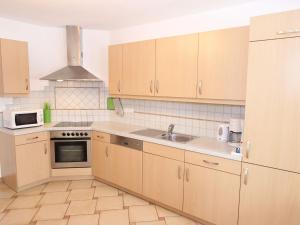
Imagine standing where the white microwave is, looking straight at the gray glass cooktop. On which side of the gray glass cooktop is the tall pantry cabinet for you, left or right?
right

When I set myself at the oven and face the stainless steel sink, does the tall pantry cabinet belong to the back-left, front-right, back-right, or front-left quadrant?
front-right

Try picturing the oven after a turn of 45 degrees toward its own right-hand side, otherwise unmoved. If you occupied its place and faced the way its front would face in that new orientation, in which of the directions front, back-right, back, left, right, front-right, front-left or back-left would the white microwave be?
front-right

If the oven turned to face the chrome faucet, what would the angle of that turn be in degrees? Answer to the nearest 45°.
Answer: approximately 45° to its left

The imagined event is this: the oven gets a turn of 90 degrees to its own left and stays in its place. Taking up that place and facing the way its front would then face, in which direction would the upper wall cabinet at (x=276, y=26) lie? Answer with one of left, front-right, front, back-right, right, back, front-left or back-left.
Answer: front-right

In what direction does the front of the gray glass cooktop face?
toward the camera

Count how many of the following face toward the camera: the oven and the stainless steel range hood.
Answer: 2

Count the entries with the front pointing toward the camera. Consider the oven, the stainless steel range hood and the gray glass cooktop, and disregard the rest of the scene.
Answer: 3

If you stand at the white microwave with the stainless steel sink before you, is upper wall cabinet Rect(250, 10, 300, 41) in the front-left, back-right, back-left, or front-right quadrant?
front-right

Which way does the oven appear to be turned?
toward the camera

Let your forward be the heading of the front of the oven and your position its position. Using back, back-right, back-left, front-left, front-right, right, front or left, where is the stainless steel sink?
front-left

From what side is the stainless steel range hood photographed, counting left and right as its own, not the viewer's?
front

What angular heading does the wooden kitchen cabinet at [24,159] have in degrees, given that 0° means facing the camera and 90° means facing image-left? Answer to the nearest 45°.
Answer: approximately 315°

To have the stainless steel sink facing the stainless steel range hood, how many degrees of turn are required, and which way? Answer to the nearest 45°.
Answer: approximately 45° to its right

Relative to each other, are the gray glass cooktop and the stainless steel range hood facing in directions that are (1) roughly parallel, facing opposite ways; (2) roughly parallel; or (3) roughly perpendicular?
roughly parallel
